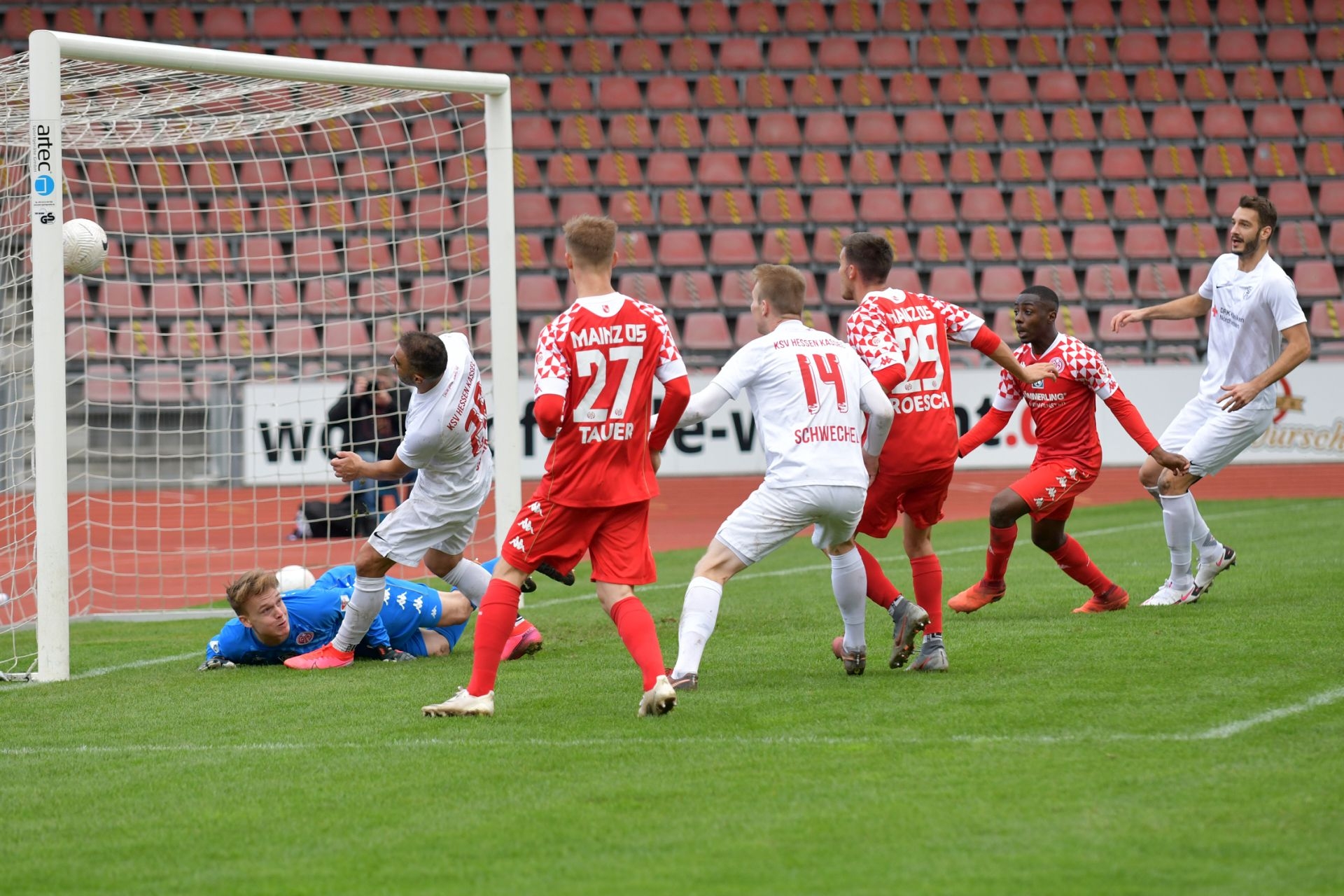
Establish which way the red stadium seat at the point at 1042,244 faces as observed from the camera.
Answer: facing the viewer

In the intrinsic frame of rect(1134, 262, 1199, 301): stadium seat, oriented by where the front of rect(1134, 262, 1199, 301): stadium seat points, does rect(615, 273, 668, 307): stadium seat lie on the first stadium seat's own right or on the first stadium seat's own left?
on the first stadium seat's own right

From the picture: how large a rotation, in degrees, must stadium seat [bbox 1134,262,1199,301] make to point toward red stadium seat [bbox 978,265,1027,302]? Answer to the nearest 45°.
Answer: approximately 90° to its right

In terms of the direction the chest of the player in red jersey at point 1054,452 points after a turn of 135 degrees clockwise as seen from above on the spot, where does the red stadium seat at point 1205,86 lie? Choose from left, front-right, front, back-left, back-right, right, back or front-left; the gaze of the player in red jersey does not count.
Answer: front

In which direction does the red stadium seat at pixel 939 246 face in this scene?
toward the camera

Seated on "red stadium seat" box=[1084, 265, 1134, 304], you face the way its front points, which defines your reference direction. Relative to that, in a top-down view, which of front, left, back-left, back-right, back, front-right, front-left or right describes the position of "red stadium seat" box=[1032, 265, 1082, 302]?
right

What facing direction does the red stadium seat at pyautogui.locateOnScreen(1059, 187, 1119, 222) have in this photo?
toward the camera

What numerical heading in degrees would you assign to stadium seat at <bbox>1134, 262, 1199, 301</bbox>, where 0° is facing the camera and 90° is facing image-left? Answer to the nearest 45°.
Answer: approximately 0°

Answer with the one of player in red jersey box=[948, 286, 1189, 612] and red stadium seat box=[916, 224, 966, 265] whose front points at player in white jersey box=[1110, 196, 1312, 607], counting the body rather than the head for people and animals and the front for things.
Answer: the red stadium seat

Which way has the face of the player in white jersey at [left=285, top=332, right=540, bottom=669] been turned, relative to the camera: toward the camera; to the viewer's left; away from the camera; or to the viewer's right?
to the viewer's left

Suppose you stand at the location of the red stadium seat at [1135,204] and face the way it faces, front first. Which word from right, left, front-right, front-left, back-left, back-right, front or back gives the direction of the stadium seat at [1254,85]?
back-left

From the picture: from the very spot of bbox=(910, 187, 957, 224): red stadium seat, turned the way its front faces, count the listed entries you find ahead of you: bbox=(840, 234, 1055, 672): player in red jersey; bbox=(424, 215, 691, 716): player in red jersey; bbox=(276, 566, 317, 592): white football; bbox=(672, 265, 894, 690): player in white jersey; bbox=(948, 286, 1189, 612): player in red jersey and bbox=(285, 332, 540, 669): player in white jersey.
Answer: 6

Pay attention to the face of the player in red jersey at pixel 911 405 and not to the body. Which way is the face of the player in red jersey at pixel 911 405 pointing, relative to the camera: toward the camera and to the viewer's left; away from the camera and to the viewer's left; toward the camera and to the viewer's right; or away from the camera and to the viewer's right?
away from the camera and to the viewer's left

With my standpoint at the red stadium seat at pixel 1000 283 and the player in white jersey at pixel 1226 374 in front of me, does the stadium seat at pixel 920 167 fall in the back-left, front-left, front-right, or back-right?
back-right
